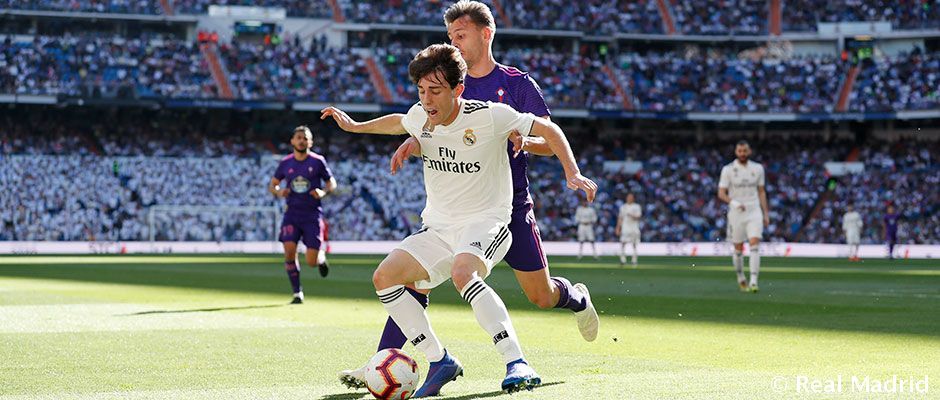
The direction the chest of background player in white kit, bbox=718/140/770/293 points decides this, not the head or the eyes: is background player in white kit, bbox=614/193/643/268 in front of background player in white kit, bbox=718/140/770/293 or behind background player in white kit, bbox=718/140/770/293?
behind

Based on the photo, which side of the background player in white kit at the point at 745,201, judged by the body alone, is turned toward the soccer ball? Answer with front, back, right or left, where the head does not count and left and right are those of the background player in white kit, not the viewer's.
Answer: front

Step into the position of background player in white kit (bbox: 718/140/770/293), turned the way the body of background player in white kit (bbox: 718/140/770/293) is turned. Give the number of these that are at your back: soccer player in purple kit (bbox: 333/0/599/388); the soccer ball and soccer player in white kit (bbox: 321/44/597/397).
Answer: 0

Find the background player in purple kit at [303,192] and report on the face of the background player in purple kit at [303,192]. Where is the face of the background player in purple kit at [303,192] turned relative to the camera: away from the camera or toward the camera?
toward the camera

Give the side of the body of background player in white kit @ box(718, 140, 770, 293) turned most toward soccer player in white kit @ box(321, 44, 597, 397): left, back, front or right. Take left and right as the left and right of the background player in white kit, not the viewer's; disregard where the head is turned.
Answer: front

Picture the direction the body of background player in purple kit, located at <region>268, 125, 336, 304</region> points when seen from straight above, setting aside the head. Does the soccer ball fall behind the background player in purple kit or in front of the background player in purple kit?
in front

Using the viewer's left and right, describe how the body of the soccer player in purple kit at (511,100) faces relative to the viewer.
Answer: facing the viewer and to the left of the viewer

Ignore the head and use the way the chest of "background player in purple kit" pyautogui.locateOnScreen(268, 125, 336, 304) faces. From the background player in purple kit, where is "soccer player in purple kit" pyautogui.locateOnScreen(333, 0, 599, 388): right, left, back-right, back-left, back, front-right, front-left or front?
front

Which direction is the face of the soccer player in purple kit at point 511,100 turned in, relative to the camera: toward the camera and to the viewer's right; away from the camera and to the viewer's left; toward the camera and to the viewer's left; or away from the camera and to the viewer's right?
toward the camera and to the viewer's left

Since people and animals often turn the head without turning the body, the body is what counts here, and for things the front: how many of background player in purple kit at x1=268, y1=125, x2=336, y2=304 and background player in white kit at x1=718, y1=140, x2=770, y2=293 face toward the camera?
2

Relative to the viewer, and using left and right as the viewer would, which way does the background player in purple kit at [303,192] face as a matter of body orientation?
facing the viewer

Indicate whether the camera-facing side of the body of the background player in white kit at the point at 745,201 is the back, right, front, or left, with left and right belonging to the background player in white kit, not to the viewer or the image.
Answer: front
